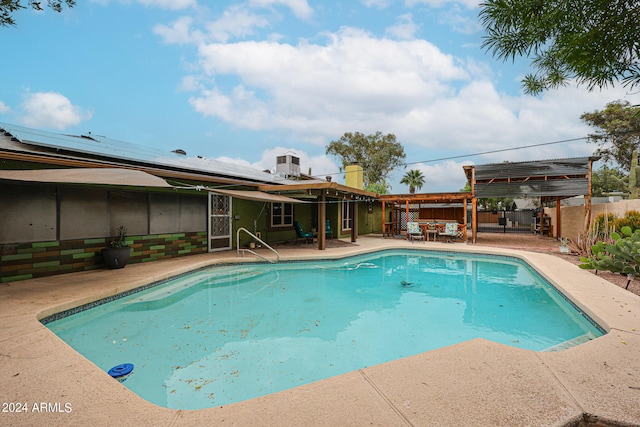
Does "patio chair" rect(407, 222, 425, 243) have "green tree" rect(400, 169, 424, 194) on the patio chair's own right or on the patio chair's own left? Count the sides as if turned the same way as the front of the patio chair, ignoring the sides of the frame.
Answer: on the patio chair's own left

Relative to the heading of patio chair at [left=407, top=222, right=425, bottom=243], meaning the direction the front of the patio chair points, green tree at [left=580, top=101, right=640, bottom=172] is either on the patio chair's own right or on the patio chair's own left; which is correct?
on the patio chair's own left

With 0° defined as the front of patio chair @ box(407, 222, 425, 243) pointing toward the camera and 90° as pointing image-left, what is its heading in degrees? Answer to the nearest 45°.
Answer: approximately 315°

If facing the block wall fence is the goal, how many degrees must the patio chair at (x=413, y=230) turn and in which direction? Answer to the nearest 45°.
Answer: approximately 45° to its left

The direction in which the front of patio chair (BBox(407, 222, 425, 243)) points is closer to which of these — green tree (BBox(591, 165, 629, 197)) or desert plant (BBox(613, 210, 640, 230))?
the desert plant
